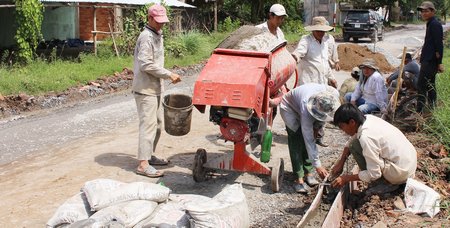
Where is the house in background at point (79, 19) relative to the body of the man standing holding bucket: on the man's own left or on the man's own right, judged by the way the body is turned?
on the man's own left

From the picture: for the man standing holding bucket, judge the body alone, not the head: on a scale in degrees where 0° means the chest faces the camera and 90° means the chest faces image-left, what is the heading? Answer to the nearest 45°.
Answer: approximately 270°

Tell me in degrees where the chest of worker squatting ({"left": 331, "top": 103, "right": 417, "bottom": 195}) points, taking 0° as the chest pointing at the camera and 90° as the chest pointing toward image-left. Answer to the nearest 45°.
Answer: approximately 90°

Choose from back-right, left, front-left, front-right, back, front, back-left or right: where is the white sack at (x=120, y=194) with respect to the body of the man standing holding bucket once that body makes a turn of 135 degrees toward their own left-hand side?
back-left

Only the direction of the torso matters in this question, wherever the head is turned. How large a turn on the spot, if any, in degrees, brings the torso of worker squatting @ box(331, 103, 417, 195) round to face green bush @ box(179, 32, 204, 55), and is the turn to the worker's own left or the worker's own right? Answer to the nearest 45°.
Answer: approximately 45° to the worker's own right

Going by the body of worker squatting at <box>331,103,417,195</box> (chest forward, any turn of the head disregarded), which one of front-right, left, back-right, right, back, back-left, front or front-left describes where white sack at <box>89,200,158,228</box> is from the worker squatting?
front-left

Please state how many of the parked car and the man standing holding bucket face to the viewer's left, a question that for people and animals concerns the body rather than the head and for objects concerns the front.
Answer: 0

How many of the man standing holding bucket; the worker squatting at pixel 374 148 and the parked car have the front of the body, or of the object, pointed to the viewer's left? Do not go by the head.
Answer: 1

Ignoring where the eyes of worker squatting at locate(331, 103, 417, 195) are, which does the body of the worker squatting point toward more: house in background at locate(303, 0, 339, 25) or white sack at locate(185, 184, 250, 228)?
the white sack

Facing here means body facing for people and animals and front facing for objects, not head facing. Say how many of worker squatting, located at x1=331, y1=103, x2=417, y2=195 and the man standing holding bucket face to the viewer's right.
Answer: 1
